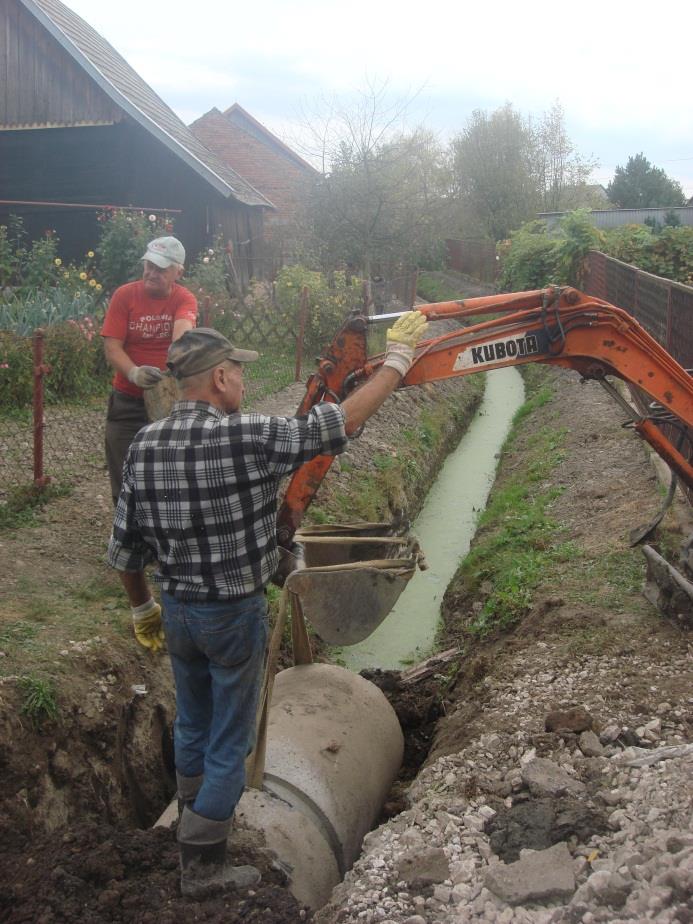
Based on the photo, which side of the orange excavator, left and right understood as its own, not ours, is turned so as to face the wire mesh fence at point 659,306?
right

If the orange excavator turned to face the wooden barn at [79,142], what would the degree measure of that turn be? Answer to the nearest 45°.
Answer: approximately 45° to its right

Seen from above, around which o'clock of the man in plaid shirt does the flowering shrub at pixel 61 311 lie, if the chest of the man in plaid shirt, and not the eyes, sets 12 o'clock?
The flowering shrub is roughly at 10 o'clock from the man in plaid shirt.

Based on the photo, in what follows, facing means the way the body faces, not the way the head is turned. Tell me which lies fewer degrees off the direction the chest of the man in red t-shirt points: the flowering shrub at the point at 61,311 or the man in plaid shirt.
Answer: the man in plaid shirt

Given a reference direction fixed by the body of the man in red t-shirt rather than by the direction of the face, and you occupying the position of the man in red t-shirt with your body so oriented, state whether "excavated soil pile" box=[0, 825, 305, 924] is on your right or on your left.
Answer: on your right

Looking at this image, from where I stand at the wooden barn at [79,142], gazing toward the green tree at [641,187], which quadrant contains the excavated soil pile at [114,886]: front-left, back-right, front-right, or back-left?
back-right

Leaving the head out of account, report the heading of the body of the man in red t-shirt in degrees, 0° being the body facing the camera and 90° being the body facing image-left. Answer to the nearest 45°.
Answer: approximately 315°

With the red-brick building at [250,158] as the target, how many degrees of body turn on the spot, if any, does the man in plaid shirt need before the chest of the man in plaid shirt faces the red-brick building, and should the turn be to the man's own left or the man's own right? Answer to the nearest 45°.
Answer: approximately 45° to the man's own left

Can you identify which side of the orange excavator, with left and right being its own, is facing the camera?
left

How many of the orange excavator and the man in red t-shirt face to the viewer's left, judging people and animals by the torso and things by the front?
1

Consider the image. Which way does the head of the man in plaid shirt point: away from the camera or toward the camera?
away from the camera

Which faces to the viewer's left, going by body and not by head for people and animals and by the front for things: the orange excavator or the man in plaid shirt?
the orange excavator

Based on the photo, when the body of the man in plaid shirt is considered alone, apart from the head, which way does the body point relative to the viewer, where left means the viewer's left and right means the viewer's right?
facing away from the viewer and to the right of the viewer
